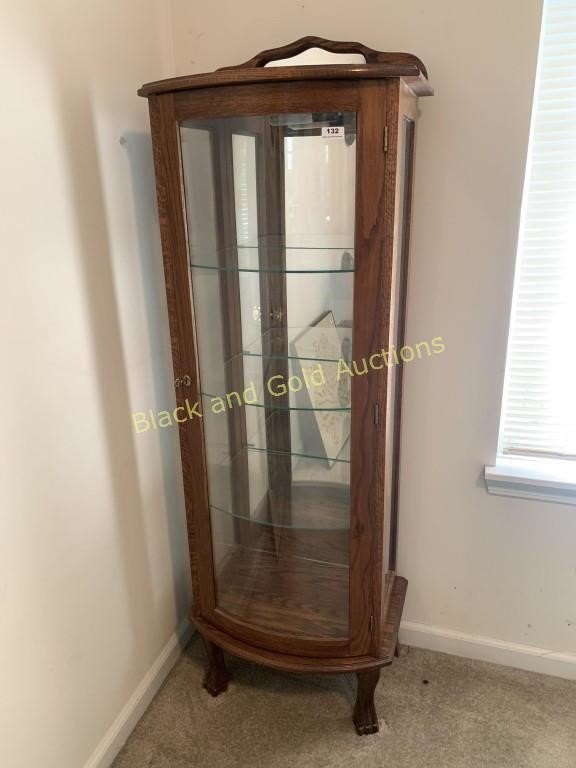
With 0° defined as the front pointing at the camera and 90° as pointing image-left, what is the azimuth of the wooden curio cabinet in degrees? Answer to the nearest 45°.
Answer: approximately 45°
